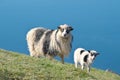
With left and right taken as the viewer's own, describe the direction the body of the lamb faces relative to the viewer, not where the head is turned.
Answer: facing the viewer and to the right of the viewer

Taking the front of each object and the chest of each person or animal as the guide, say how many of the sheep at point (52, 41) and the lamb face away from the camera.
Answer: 0

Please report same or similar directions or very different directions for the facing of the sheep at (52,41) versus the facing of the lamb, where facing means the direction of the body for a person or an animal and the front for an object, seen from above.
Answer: same or similar directions
